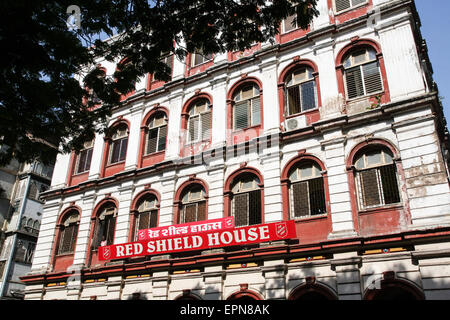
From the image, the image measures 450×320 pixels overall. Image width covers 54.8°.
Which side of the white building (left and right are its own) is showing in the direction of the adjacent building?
right

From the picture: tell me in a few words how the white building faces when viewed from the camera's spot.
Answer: facing the viewer and to the left of the viewer
